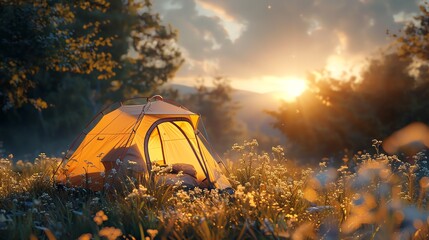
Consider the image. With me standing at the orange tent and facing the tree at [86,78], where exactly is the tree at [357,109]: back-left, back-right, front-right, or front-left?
front-right

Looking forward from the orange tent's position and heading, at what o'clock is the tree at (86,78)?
The tree is roughly at 7 o'clock from the orange tent.

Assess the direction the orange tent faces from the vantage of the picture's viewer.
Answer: facing the viewer and to the right of the viewer

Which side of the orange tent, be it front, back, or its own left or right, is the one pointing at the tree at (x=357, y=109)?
left
